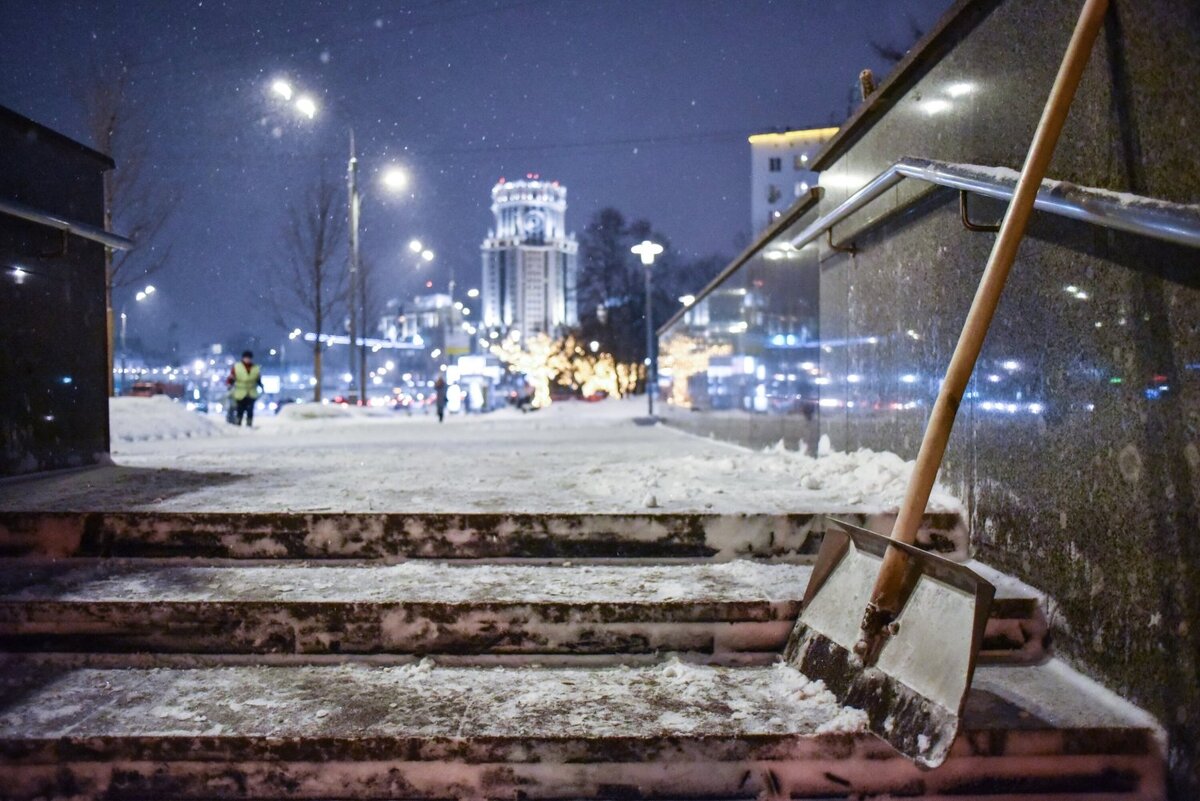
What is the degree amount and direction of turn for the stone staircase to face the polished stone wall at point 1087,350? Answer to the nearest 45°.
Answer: approximately 90° to its left

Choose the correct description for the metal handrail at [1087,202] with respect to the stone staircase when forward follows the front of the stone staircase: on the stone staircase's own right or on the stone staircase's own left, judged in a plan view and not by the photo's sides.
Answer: on the stone staircase's own left

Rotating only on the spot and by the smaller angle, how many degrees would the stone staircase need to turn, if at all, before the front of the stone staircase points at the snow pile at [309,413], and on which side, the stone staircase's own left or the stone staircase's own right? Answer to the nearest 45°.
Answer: approximately 180°

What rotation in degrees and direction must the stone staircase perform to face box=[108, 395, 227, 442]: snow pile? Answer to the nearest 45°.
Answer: approximately 135° to its right

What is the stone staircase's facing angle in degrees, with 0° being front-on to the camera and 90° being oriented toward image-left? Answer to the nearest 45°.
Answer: approximately 0°
